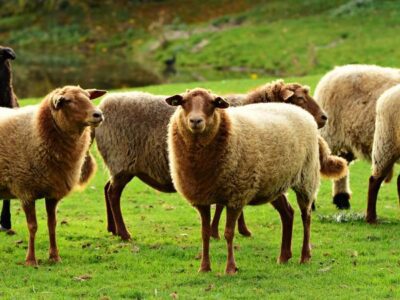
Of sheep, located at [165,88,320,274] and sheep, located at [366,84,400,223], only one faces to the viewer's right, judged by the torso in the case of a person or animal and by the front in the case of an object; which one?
sheep, located at [366,84,400,223]

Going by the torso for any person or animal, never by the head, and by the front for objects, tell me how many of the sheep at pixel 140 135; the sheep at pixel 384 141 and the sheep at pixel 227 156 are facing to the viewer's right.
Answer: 2

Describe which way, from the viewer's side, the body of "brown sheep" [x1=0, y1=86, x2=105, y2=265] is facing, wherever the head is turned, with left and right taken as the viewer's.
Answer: facing the viewer and to the right of the viewer

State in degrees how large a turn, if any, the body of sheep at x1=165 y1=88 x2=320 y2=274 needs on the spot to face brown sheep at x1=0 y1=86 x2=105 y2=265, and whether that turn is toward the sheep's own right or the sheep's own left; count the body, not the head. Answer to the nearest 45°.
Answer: approximately 45° to the sheep's own right

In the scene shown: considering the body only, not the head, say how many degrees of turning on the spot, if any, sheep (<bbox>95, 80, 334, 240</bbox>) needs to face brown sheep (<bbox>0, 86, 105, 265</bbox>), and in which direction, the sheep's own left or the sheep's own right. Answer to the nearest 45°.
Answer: approximately 135° to the sheep's own right

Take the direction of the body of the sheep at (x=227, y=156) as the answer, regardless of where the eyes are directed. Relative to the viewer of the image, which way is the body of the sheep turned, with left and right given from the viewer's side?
facing the viewer and to the left of the viewer

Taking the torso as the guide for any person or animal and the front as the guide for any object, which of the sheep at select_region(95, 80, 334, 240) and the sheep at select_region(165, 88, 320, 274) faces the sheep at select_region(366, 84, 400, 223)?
the sheep at select_region(95, 80, 334, 240)

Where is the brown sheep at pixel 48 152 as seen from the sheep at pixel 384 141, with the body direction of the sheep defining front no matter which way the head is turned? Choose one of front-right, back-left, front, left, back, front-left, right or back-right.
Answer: back-right

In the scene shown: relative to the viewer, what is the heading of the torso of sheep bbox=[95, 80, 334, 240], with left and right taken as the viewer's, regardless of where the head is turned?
facing to the right of the viewer
